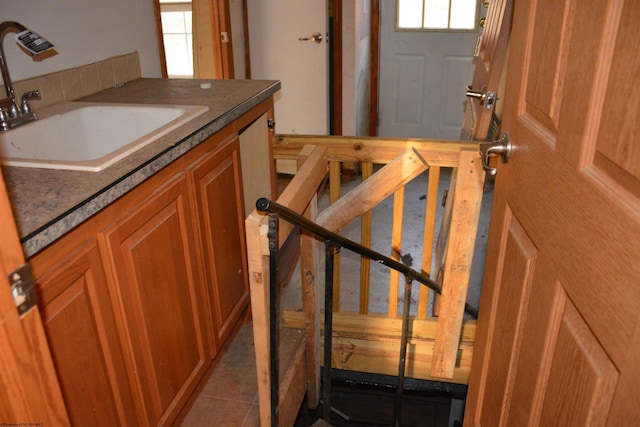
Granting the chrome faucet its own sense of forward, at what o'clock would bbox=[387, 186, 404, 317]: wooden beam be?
The wooden beam is roughly at 11 o'clock from the chrome faucet.

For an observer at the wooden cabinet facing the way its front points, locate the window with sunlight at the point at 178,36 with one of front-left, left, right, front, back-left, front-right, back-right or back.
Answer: back-left

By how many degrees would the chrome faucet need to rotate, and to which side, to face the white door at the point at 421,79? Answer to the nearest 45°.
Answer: approximately 90° to its left

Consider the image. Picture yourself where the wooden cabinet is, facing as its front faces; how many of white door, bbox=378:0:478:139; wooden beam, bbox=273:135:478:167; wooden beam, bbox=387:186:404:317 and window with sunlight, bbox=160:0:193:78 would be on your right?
0

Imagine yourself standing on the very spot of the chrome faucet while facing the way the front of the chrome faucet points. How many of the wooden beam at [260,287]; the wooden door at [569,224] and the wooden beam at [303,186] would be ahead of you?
3

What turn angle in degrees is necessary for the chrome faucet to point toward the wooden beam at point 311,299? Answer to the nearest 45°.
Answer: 0° — it already faces it

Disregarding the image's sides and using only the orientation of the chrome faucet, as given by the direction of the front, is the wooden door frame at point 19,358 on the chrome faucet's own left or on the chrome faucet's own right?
on the chrome faucet's own right

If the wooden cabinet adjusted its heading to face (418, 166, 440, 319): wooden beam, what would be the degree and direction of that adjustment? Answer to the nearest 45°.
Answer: approximately 45° to its left

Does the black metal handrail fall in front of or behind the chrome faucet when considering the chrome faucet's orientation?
in front

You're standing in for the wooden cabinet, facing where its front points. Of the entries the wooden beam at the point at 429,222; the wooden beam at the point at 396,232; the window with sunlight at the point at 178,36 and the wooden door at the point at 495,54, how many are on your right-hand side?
0

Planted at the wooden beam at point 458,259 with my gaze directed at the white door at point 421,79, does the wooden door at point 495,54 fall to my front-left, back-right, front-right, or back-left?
front-right

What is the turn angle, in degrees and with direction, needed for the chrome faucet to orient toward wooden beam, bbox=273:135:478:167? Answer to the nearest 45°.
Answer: approximately 45° to its left

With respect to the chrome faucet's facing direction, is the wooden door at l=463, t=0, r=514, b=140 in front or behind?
in front

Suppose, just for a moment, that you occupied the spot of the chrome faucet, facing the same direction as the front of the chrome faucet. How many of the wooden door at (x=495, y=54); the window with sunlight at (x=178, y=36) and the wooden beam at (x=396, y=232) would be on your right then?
0

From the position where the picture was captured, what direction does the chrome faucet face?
facing the viewer and to the right of the viewer

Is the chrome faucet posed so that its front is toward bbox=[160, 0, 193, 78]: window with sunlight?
no
